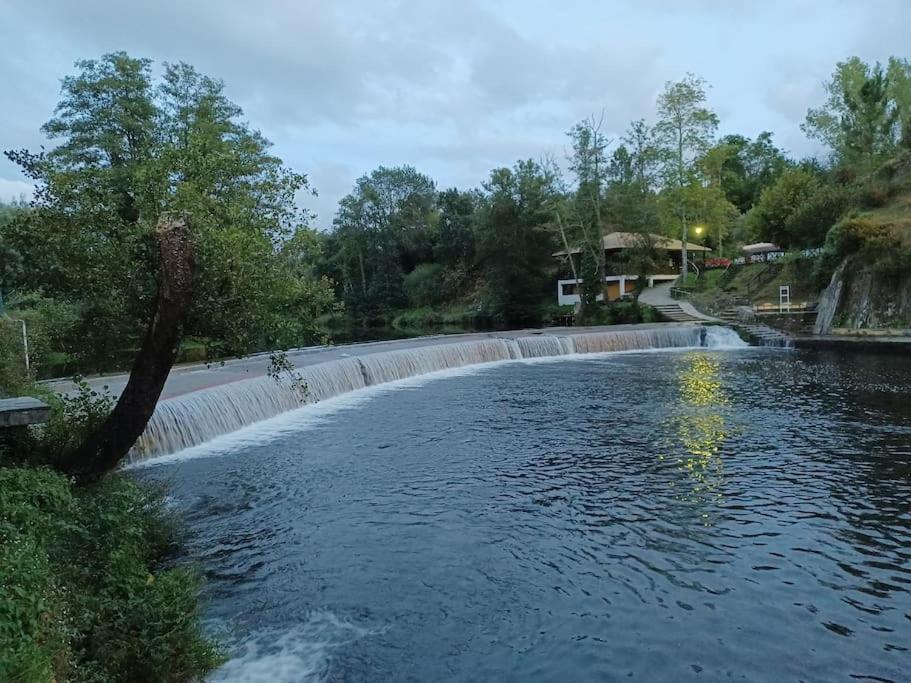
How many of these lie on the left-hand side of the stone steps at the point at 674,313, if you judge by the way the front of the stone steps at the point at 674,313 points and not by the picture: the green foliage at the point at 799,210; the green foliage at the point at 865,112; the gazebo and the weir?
3

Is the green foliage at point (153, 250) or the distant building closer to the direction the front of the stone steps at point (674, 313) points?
the green foliage

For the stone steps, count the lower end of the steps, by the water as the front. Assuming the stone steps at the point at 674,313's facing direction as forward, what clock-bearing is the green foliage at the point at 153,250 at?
The green foliage is roughly at 2 o'clock from the stone steps.

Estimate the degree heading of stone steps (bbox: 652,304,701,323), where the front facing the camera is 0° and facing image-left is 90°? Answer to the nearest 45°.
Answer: approximately 315°

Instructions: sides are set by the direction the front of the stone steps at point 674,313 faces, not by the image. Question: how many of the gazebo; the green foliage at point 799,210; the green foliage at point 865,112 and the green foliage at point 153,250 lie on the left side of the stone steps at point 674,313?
3

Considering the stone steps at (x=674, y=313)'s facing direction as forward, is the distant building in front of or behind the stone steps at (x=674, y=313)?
behind
